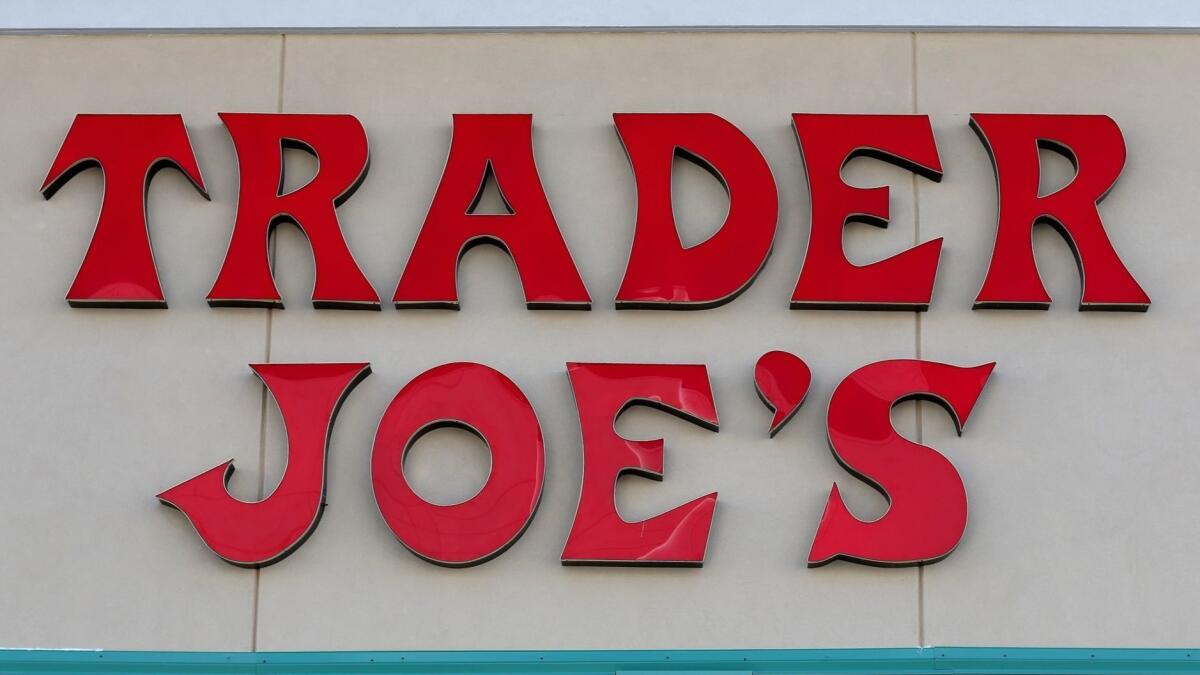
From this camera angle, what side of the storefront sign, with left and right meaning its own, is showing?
front
